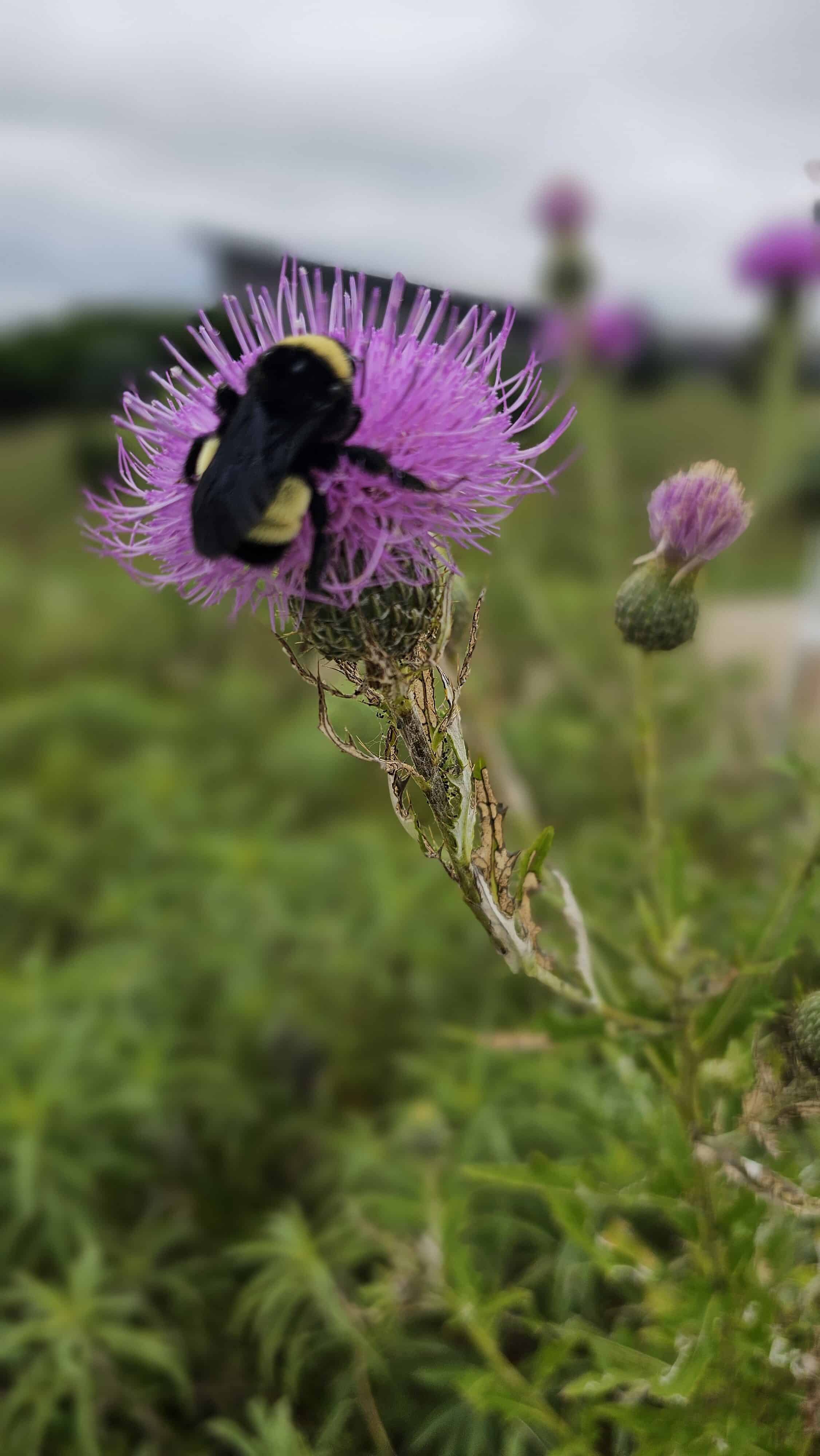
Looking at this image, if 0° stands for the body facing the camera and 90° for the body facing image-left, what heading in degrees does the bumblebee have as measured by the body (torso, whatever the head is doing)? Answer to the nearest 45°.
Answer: approximately 225°

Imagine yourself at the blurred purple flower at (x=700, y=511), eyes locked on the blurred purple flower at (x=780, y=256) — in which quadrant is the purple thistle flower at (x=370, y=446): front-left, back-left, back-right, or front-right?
back-left
